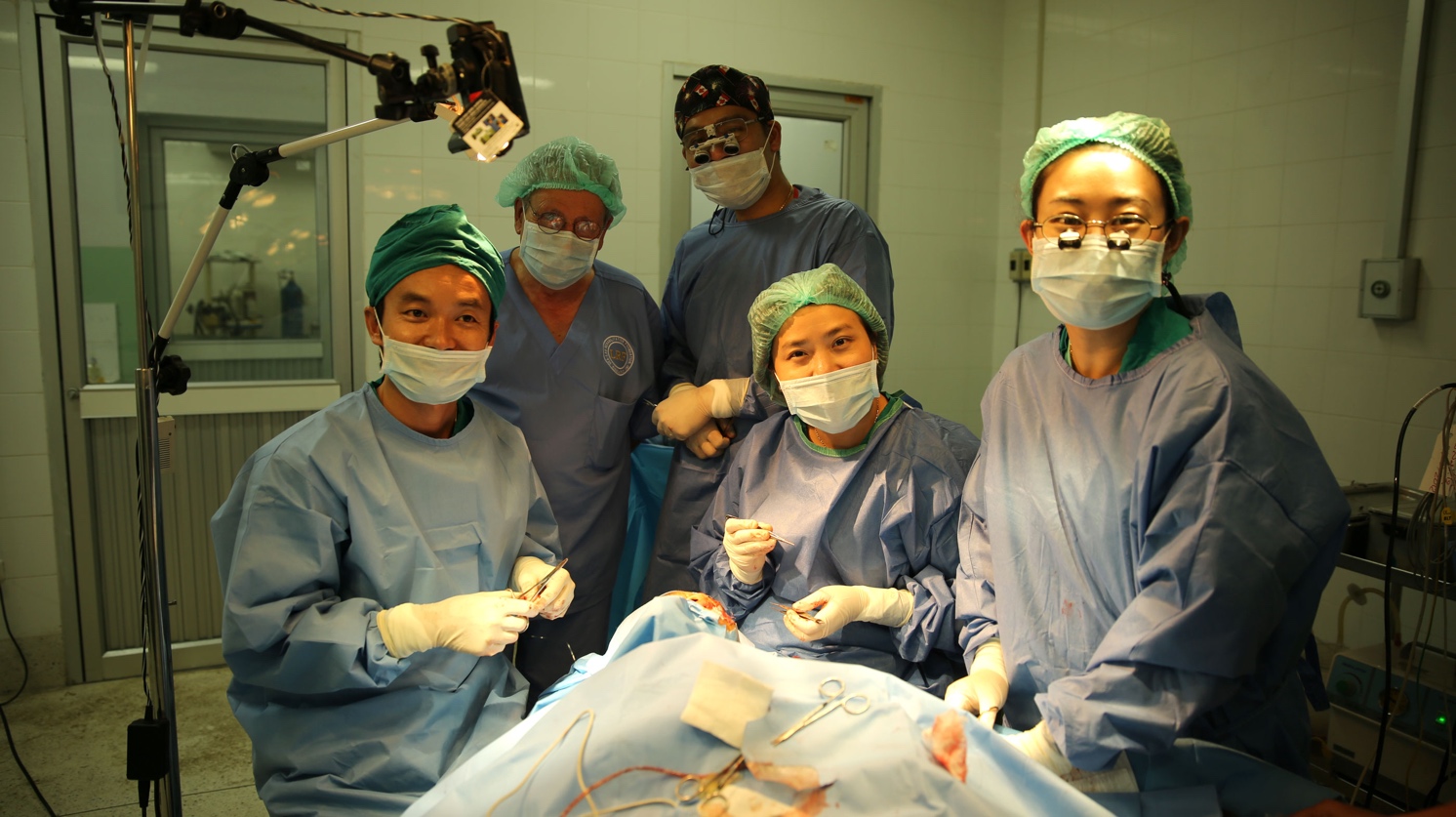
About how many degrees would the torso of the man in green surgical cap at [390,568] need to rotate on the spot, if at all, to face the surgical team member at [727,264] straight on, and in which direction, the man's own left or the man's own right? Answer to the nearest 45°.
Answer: approximately 90° to the man's own left

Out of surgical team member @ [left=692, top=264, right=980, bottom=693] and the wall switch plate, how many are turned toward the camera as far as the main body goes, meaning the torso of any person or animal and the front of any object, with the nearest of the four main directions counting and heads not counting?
2

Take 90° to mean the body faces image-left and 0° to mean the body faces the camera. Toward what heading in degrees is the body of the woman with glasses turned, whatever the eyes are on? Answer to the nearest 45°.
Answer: approximately 45°

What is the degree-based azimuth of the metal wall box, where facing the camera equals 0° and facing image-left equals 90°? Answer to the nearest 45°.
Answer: approximately 45°

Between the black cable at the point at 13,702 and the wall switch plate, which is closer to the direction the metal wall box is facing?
the black cable

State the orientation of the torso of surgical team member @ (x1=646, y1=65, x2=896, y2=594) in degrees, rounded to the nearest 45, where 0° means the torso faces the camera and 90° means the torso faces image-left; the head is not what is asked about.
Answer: approximately 45°

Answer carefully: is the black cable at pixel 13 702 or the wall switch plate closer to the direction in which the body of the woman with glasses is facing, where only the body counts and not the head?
the black cable
